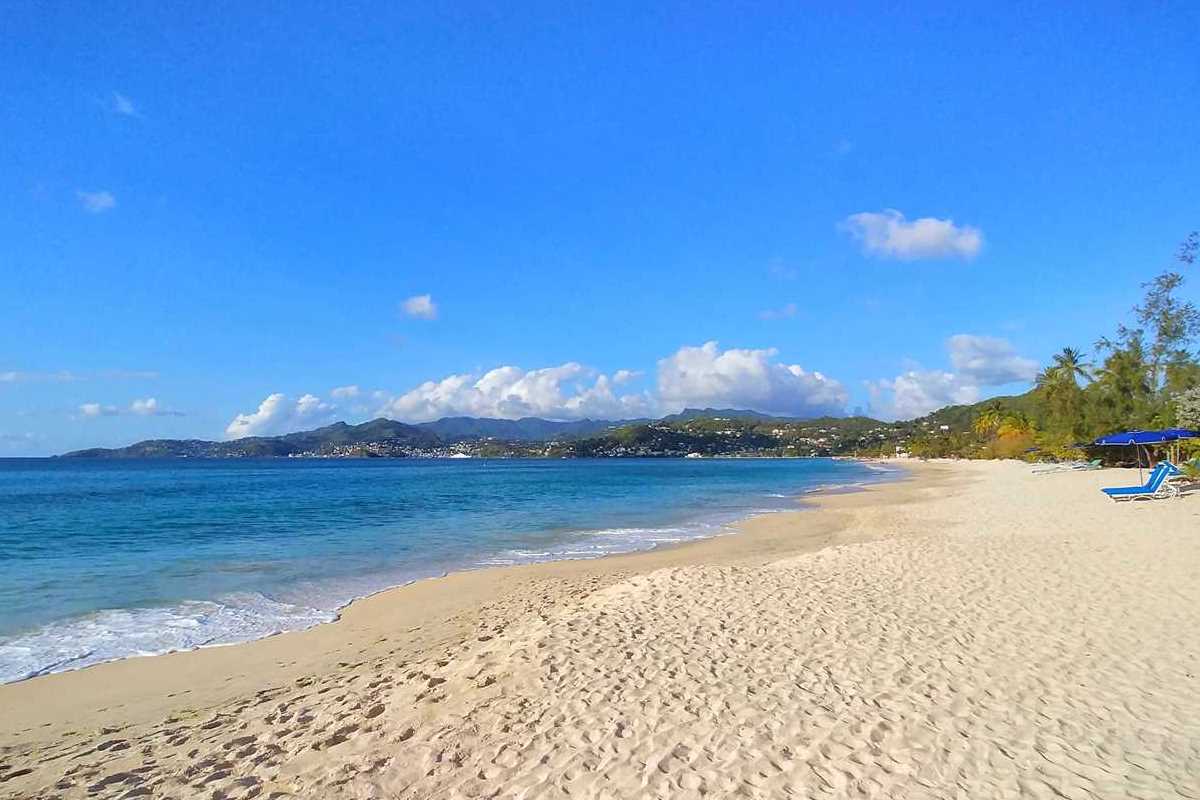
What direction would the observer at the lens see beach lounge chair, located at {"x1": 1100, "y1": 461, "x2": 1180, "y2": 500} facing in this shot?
facing to the left of the viewer
